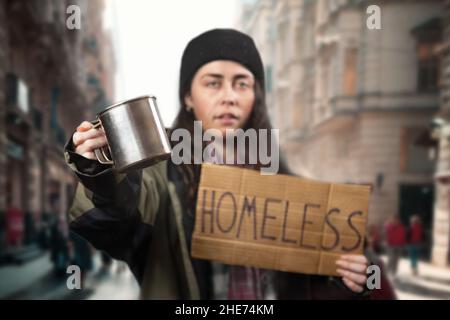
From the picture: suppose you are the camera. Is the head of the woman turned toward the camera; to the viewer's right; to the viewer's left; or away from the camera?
toward the camera

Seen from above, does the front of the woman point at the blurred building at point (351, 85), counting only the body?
no

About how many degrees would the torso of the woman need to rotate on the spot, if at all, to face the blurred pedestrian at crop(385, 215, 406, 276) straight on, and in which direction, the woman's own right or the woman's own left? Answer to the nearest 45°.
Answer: approximately 135° to the woman's own left

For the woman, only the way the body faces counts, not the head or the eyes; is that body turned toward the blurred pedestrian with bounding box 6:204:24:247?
no

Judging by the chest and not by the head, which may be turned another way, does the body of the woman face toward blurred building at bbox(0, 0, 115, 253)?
no

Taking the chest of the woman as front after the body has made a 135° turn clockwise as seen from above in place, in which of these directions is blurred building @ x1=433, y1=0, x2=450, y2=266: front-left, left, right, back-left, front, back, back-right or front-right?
right

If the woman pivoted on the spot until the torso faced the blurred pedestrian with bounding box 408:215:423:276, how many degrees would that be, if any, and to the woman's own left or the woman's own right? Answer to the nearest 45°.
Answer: approximately 135° to the woman's own left

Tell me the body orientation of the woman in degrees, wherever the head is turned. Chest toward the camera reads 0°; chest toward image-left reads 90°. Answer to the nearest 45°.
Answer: approximately 0°
